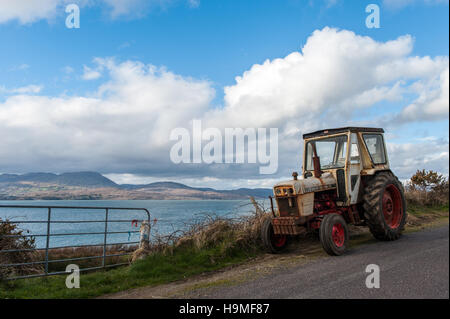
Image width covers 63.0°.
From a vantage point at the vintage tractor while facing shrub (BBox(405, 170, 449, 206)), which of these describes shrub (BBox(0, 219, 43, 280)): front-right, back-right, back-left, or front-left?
back-left

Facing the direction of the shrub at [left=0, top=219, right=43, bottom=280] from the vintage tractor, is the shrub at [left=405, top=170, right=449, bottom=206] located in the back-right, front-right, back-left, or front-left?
back-right

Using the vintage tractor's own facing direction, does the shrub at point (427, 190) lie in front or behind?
behind

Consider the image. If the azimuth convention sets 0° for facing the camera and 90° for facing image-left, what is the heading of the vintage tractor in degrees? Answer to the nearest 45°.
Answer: approximately 45°

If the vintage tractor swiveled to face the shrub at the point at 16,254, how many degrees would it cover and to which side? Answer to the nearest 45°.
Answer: approximately 45° to its right
